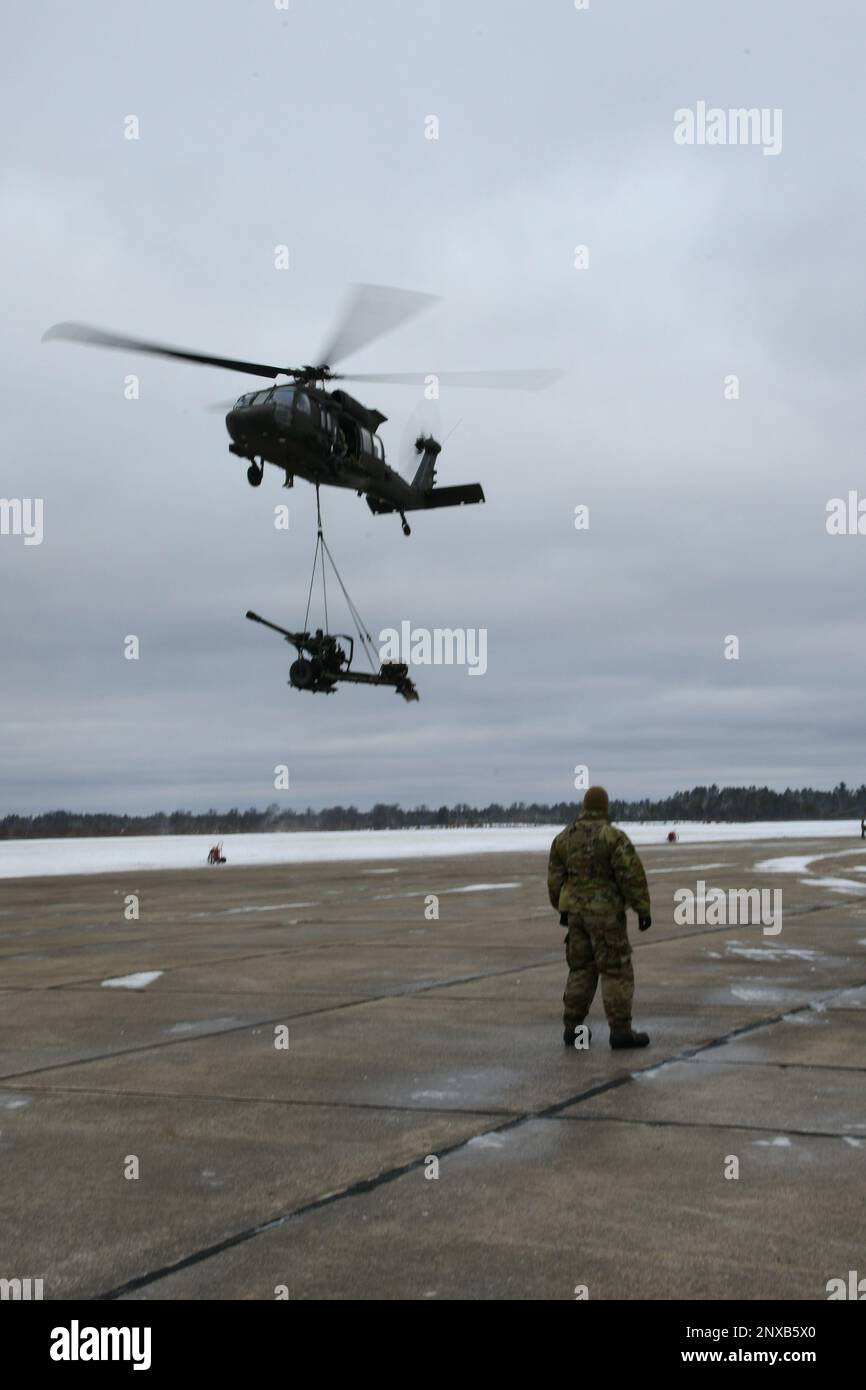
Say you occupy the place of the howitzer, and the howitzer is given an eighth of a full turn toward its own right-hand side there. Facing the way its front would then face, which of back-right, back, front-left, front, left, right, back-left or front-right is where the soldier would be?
back-left

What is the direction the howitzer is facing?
to the viewer's left

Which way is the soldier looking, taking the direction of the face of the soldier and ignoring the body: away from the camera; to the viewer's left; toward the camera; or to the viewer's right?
away from the camera
